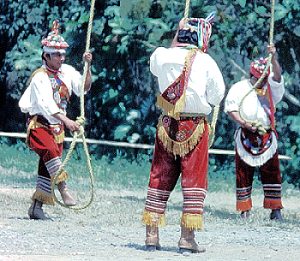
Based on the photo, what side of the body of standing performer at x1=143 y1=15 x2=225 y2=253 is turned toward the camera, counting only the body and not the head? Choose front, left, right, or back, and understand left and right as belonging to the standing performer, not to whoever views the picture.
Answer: back

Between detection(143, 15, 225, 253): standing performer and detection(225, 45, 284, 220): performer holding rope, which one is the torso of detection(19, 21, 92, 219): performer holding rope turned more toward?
the standing performer

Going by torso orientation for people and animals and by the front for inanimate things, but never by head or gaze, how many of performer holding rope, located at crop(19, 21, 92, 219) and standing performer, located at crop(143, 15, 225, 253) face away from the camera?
1

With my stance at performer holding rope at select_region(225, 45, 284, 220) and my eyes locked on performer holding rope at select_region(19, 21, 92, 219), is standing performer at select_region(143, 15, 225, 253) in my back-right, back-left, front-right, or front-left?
front-left

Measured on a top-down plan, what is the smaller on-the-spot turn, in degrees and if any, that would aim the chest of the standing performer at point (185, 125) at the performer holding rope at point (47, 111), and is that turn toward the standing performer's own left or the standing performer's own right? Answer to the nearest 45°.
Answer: approximately 45° to the standing performer's own left

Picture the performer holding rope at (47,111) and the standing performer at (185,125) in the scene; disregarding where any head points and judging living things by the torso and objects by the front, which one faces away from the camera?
the standing performer

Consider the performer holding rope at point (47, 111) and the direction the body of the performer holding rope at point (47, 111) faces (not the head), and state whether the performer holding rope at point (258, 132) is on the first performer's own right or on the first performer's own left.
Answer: on the first performer's own left

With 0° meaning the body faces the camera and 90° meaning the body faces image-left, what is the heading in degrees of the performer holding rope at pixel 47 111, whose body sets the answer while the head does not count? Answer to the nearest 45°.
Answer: approximately 315°
